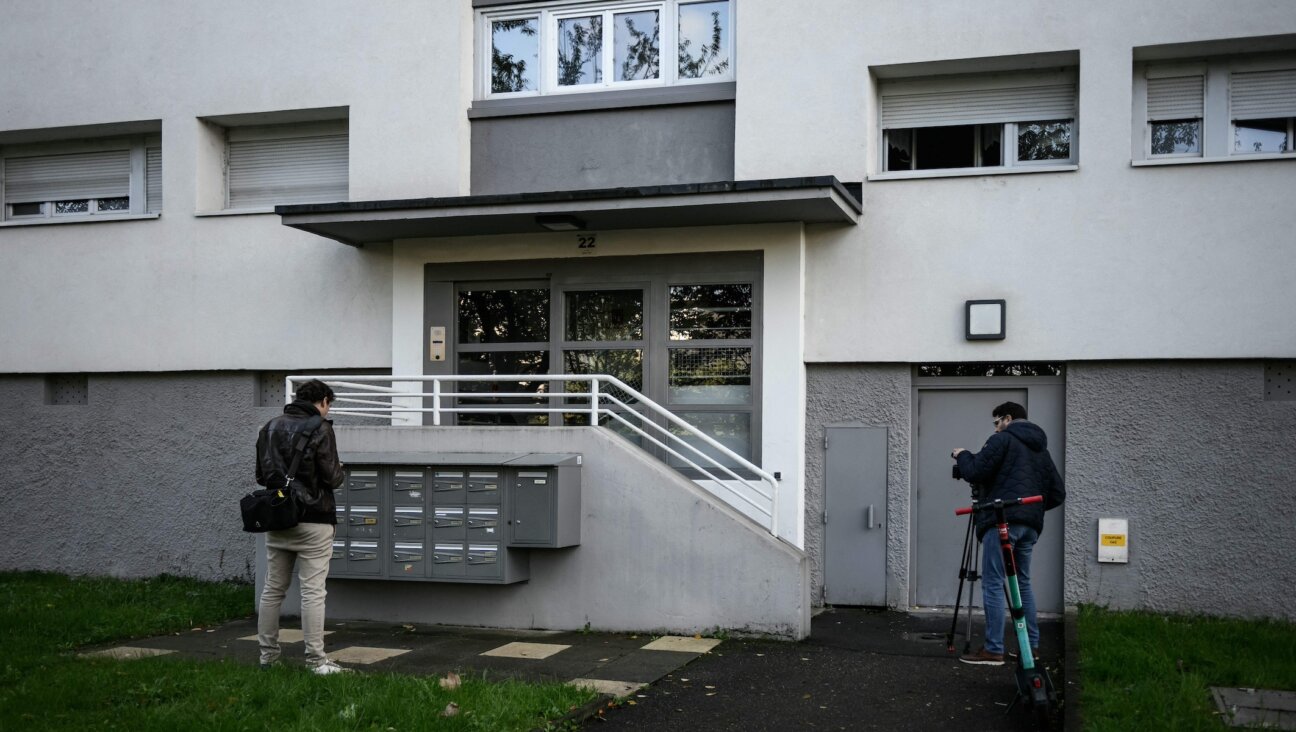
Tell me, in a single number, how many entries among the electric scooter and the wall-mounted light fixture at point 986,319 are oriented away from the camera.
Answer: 1

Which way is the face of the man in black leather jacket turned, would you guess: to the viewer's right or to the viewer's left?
to the viewer's right

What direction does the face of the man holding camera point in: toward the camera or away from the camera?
away from the camera

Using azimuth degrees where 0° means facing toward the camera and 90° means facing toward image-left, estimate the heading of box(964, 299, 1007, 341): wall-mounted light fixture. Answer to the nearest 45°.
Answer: approximately 0°

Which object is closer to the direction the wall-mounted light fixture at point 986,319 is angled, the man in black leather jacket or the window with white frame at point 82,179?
the man in black leather jacket

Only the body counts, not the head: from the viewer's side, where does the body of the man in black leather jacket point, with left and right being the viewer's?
facing away from the viewer and to the right of the viewer

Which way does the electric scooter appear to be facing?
away from the camera

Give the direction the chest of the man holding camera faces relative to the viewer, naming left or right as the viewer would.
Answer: facing away from the viewer and to the left of the viewer

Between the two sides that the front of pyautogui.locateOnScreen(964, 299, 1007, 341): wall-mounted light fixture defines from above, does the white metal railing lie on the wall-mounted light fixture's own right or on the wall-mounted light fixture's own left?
on the wall-mounted light fixture's own right

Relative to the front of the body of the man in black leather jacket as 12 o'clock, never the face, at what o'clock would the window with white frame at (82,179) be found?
The window with white frame is roughly at 10 o'clock from the man in black leather jacket.

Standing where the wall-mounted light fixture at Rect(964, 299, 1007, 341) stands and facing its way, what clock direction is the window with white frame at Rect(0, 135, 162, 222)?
The window with white frame is roughly at 3 o'clock from the wall-mounted light fixture.
